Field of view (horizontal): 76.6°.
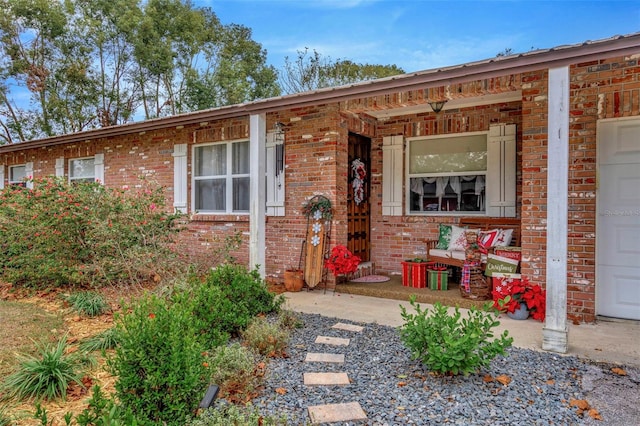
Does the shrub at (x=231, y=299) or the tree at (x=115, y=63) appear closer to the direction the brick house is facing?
the shrub

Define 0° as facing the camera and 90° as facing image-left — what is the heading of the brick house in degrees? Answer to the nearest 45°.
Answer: approximately 45°

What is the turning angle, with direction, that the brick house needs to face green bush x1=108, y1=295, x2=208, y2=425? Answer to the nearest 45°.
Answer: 0° — it already faces it

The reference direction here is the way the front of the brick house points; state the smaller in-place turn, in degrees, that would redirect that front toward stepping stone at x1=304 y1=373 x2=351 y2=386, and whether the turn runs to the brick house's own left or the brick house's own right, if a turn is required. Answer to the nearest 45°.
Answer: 0° — it already faces it

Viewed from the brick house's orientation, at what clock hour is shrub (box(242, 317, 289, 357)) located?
The shrub is roughly at 12 o'clock from the brick house.

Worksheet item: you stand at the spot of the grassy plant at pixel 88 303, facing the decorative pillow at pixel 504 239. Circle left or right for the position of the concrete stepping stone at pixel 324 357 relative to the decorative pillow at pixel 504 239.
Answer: right

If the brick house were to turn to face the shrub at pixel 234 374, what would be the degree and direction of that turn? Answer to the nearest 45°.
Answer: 0° — it already faces it

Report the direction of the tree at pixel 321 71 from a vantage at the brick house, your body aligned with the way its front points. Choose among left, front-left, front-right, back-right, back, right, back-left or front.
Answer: back-right
